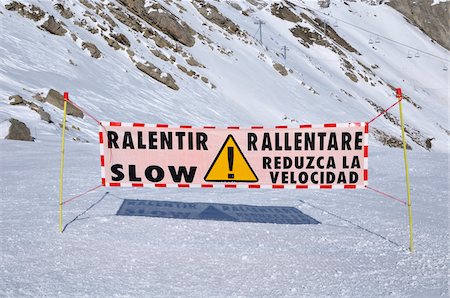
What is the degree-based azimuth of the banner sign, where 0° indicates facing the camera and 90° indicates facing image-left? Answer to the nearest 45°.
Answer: approximately 0°
